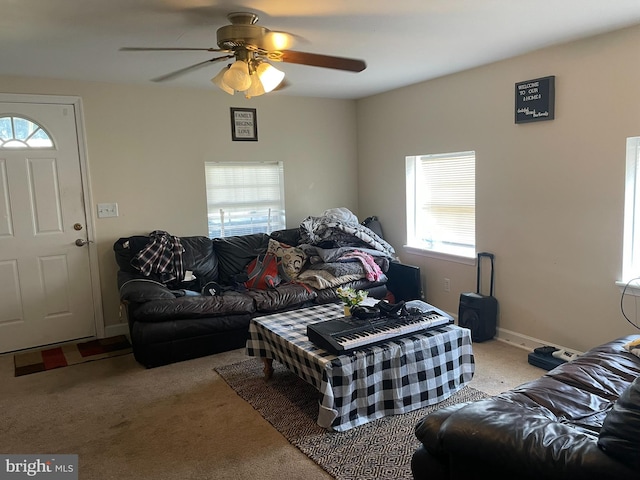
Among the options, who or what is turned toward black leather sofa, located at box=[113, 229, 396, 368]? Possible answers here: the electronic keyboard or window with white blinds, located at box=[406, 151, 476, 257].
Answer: the window with white blinds

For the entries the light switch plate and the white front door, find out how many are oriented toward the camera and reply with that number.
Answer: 2

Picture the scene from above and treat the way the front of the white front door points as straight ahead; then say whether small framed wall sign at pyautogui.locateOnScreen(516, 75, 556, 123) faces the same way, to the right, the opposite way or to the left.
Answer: to the right

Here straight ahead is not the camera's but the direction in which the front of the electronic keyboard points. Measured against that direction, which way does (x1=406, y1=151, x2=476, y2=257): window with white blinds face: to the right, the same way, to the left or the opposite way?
to the right

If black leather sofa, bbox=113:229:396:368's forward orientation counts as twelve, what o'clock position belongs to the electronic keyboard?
The electronic keyboard is roughly at 12 o'clock from the black leather sofa.

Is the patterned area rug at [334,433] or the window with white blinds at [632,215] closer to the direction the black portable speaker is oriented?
the patterned area rug

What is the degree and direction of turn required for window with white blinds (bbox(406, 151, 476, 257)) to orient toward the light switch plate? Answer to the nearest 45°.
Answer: approximately 45° to its right

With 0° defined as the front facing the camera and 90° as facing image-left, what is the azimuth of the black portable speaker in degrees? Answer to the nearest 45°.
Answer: approximately 45°

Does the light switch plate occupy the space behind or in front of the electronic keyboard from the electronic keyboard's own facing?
behind

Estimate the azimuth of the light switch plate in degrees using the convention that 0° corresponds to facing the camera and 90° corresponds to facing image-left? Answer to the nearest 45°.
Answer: approximately 0°
